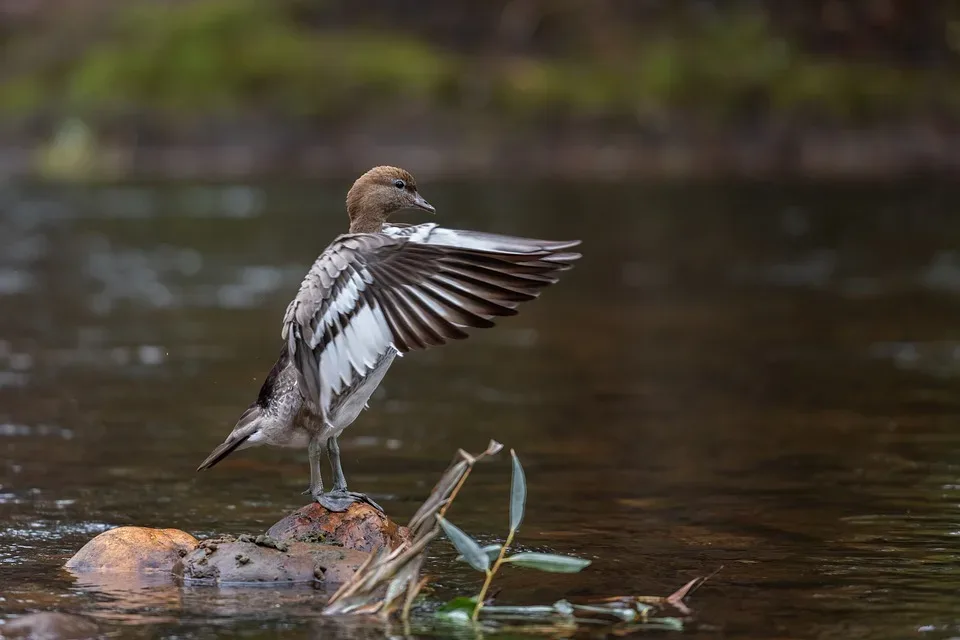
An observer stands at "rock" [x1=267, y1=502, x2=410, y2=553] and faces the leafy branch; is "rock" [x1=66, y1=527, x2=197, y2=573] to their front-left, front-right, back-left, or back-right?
back-right

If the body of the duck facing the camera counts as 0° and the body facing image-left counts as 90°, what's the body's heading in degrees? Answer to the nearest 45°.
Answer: approximately 270°

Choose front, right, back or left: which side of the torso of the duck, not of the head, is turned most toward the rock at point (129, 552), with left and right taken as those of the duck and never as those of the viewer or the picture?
back

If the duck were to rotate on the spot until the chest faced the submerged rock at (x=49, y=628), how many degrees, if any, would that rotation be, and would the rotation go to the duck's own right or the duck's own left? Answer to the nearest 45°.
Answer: approximately 135° to the duck's own right
